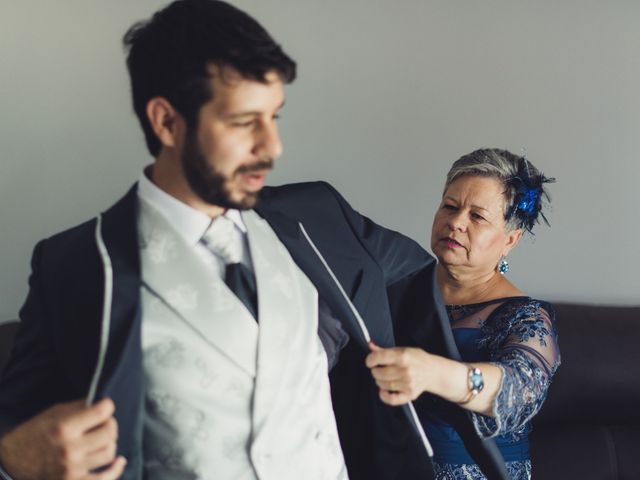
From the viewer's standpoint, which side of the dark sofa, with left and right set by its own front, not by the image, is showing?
front

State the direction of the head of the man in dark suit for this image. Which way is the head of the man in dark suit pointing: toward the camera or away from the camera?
toward the camera

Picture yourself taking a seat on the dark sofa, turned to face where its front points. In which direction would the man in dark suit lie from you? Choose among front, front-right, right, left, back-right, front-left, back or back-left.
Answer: front-right

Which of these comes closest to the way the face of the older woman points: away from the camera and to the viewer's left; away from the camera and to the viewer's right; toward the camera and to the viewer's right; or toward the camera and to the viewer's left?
toward the camera and to the viewer's left

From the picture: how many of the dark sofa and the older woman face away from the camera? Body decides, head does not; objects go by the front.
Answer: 0

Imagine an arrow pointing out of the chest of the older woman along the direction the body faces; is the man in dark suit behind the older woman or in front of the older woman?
in front

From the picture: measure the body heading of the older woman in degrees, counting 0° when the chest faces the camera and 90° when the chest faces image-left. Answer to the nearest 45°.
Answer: approximately 45°
